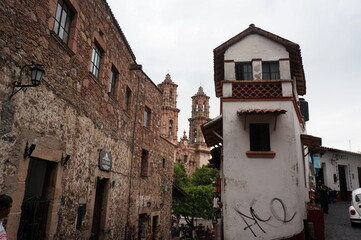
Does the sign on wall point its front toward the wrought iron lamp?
no

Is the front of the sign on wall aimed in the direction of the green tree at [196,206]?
no

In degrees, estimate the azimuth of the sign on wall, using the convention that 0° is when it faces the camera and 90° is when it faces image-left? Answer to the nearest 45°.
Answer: approximately 315°

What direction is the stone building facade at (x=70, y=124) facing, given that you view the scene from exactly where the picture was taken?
facing the viewer and to the right of the viewer

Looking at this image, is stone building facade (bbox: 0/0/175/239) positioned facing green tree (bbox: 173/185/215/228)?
no
